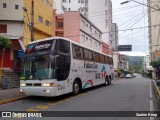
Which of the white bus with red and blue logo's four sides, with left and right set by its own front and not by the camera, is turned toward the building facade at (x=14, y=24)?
right

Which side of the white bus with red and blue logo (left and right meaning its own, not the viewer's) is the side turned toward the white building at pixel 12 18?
right

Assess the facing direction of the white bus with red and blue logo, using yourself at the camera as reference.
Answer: facing the viewer and to the left of the viewer

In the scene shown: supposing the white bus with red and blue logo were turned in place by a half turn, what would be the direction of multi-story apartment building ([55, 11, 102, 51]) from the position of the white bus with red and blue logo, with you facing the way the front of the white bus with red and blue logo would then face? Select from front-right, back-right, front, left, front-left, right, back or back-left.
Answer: front-left
